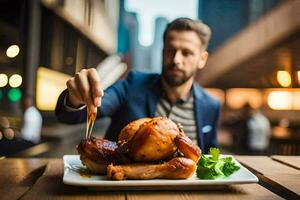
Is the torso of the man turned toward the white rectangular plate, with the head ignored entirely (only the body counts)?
yes

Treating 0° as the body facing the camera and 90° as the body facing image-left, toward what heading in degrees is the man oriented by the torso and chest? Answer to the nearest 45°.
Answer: approximately 0°

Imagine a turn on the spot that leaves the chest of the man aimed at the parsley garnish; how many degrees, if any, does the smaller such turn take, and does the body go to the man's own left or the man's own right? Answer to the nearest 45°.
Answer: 0° — they already face it

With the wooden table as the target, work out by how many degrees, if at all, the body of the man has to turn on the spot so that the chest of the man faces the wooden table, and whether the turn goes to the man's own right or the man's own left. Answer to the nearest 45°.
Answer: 0° — they already face it
